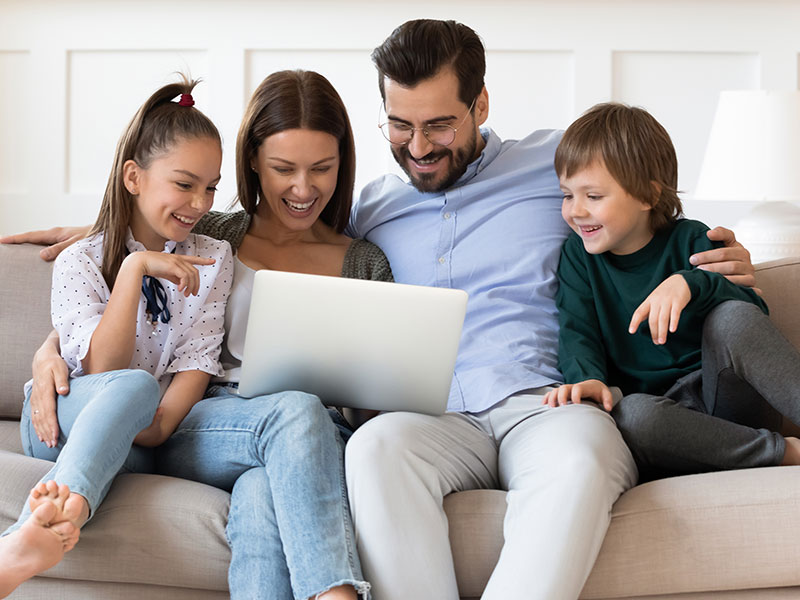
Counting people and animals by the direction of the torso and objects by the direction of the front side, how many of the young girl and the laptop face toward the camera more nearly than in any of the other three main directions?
1

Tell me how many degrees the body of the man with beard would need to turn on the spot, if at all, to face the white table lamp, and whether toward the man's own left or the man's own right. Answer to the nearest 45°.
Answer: approximately 135° to the man's own left

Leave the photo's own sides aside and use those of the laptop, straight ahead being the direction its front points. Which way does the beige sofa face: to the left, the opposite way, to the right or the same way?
the opposite way

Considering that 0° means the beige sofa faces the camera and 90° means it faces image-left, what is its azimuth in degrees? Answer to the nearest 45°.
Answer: approximately 0°

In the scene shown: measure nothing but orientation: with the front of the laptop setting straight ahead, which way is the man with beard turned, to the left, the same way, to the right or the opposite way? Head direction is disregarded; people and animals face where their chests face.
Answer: the opposite way

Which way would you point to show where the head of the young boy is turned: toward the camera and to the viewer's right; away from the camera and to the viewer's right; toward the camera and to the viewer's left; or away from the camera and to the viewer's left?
toward the camera and to the viewer's left

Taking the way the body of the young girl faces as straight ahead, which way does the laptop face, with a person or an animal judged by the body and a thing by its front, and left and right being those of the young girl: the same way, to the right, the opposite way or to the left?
the opposite way

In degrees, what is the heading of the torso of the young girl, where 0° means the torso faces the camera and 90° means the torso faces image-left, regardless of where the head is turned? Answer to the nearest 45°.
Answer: approximately 0°

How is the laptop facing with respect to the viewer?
away from the camera
